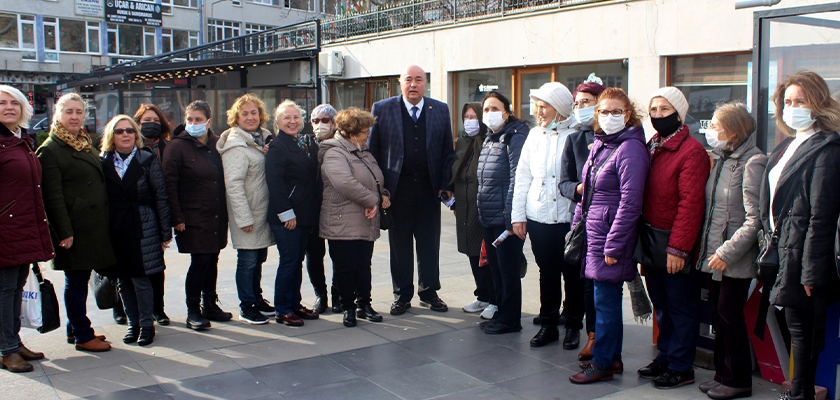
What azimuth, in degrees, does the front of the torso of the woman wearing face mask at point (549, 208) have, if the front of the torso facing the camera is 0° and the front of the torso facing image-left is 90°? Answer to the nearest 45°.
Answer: approximately 45°

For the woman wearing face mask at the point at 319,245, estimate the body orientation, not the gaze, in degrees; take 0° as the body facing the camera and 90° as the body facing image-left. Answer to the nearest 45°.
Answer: approximately 0°

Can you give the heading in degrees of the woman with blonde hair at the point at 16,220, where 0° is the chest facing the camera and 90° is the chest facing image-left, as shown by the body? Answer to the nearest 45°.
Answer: approximately 315°

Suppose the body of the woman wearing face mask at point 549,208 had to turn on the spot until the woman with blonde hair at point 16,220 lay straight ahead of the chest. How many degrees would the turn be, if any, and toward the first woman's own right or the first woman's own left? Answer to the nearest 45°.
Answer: approximately 45° to the first woman's own right

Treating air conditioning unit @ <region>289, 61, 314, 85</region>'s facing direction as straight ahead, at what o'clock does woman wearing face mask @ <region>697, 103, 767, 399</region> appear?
The woman wearing face mask is roughly at 10 o'clock from the air conditioning unit.
